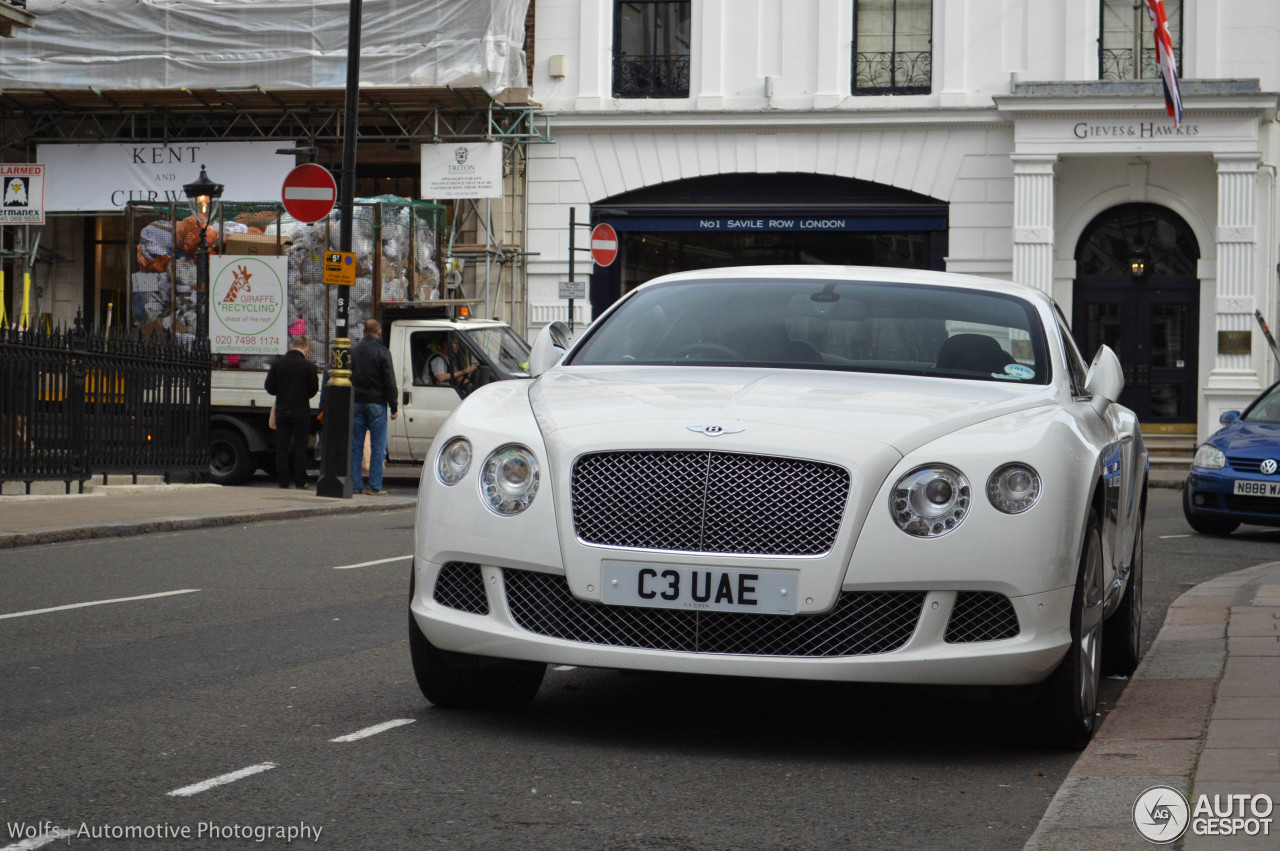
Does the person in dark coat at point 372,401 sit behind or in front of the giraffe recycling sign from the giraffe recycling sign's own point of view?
in front

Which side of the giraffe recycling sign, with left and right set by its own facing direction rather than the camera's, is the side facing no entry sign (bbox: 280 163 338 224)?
front

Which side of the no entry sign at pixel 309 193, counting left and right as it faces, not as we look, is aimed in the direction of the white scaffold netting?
back

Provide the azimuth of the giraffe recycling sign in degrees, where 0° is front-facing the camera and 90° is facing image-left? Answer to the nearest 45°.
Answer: approximately 0°

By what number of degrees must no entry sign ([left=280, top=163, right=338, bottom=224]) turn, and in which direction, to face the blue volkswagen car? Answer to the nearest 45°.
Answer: approximately 45° to its left

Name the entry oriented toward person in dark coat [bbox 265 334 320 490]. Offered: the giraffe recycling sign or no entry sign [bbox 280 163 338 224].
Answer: the giraffe recycling sign

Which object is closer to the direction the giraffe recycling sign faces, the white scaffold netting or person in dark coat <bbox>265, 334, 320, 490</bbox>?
the person in dark coat

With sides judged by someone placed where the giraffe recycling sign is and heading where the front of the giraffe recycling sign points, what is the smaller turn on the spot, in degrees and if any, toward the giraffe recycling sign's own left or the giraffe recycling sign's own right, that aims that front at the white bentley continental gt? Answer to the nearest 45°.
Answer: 0° — it already faces it

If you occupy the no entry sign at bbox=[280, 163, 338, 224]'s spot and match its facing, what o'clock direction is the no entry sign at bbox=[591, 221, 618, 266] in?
the no entry sign at bbox=[591, 221, 618, 266] is roughly at 7 o'clock from the no entry sign at bbox=[280, 163, 338, 224].
